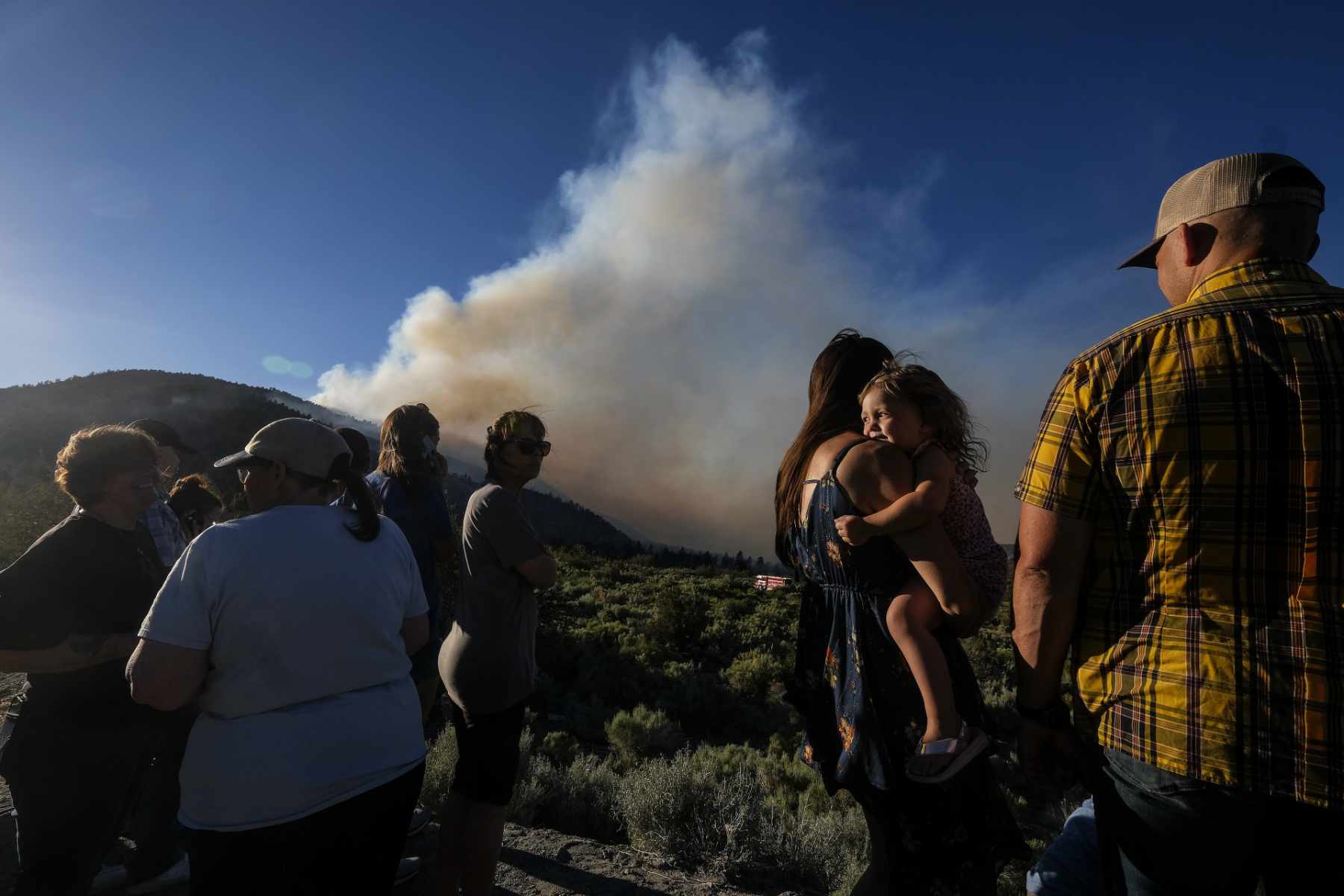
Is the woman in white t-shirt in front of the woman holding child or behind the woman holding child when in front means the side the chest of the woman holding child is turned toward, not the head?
behind

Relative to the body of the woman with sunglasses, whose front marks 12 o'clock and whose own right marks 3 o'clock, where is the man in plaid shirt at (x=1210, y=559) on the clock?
The man in plaid shirt is roughly at 2 o'clock from the woman with sunglasses.

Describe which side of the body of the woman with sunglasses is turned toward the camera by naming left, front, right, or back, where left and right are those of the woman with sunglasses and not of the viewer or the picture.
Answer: right

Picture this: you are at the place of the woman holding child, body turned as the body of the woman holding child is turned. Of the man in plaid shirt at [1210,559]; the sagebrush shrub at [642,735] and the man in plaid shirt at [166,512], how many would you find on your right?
1

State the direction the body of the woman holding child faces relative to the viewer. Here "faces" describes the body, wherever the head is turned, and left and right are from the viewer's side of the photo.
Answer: facing away from the viewer and to the right of the viewer

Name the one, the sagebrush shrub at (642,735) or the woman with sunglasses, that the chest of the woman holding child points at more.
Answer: the sagebrush shrub

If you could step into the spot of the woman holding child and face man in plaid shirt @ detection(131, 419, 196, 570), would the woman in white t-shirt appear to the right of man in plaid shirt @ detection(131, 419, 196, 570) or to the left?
left
